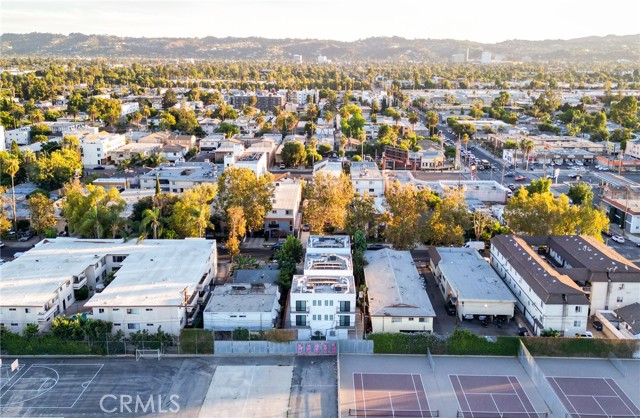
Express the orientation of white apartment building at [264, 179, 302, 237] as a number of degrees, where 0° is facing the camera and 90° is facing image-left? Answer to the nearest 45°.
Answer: approximately 0°

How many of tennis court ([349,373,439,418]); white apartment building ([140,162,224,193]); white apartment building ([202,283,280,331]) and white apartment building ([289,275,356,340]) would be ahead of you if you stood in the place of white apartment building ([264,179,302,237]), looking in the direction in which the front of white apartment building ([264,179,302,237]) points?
3

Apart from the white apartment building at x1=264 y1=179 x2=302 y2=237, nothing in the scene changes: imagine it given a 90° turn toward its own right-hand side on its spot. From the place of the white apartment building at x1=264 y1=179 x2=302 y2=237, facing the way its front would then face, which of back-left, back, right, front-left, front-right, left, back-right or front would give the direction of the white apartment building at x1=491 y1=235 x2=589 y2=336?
back-left

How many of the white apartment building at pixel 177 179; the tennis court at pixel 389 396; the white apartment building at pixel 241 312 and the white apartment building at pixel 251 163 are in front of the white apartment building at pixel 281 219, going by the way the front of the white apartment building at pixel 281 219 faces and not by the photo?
2

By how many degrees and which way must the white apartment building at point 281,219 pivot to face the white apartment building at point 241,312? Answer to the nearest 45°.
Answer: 0° — it already faces it

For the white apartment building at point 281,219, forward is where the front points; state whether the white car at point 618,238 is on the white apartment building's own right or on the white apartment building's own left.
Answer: on the white apartment building's own left

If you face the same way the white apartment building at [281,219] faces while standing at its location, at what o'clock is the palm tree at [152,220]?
The palm tree is roughly at 2 o'clock from the white apartment building.

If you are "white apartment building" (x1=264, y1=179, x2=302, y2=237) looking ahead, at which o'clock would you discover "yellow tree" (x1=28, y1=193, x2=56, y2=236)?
The yellow tree is roughly at 3 o'clock from the white apartment building.

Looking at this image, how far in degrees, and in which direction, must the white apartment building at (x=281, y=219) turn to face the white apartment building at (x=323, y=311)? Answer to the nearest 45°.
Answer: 0° — it already faces it

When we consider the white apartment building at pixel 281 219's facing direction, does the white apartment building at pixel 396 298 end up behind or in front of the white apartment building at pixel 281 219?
in front

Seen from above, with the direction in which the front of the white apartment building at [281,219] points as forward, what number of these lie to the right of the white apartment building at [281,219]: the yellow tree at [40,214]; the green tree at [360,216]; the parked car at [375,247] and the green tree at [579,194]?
1

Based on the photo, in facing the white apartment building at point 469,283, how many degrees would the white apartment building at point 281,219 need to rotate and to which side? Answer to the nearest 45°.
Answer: approximately 45° to its left

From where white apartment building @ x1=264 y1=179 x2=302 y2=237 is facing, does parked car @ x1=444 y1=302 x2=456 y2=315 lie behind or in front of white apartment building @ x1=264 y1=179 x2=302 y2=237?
in front

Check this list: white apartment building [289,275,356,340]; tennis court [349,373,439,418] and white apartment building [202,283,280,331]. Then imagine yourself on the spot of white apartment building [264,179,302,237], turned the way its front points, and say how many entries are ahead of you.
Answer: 3

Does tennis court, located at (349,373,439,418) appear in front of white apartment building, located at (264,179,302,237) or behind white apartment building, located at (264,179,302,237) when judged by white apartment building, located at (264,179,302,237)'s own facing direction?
in front

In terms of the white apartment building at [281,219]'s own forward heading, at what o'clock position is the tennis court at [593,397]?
The tennis court is roughly at 11 o'clock from the white apartment building.
